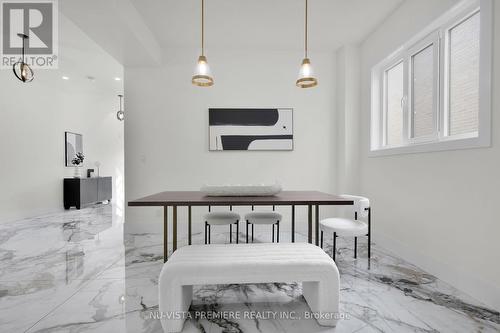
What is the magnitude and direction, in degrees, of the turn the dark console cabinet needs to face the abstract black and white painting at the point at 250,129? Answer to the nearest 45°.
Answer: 0° — it already faces it

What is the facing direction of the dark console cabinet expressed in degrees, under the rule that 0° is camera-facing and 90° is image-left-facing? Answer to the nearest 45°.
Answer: approximately 315°

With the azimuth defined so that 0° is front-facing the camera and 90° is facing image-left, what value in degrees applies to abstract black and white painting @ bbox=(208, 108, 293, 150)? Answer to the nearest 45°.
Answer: approximately 0°

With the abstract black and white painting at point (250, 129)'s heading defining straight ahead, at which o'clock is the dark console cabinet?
The dark console cabinet is roughly at 4 o'clock from the abstract black and white painting.

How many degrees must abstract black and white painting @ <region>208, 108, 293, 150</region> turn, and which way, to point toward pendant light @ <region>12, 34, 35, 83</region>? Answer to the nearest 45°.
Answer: approximately 90° to its right

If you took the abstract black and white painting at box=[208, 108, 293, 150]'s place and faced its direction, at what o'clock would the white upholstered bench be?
The white upholstered bench is roughly at 12 o'clock from the abstract black and white painting.

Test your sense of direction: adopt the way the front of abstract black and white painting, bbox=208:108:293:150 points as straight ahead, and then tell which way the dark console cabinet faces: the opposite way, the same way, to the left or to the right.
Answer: to the left
